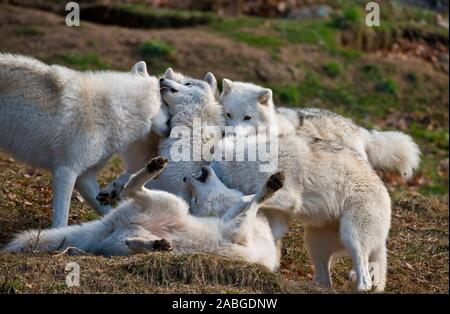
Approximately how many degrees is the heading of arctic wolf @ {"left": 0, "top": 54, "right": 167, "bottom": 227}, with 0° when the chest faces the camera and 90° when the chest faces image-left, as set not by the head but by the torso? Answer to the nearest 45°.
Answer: approximately 270°

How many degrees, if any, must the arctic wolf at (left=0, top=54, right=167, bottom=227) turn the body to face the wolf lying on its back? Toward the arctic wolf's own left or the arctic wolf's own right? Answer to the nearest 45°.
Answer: approximately 45° to the arctic wolf's own right

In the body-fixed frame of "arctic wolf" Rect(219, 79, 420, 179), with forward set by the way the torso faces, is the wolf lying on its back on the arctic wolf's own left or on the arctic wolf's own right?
on the arctic wolf's own left

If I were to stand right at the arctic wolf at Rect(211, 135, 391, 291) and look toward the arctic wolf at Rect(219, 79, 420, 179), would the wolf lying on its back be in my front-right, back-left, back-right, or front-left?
back-left

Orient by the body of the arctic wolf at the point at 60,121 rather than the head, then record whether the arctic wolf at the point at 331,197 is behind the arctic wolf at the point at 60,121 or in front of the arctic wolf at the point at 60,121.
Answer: in front

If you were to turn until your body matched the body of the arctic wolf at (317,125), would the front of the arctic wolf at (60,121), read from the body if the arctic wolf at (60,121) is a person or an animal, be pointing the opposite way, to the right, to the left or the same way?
the opposite way

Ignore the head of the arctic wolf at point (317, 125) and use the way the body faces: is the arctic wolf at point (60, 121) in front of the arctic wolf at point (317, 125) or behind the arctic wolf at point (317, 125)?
in front

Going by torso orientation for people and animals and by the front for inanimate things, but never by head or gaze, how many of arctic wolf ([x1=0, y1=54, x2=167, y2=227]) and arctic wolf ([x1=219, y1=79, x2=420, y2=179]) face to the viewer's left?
1

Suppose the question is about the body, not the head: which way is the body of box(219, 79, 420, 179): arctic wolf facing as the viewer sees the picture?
to the viewer's left

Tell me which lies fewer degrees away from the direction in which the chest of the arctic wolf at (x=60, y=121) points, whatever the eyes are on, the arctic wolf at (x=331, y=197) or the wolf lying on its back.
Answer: the arctic wolf
